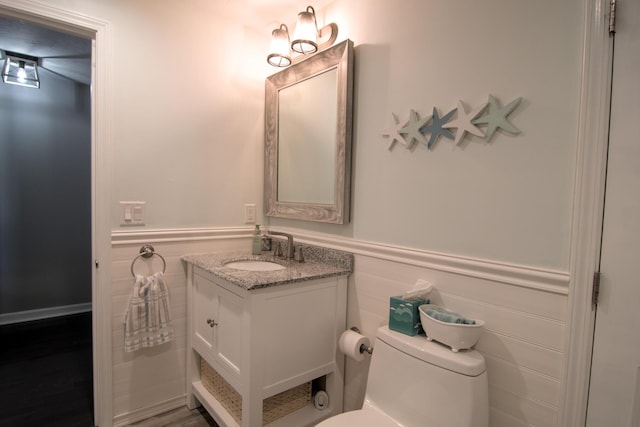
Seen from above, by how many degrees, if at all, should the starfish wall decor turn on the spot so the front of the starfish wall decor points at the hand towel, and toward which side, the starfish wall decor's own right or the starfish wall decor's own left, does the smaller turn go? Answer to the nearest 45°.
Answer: approximately 45° to the starfish wall decor's own right

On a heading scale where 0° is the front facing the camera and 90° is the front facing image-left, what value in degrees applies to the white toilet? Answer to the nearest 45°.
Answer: approximately 45°

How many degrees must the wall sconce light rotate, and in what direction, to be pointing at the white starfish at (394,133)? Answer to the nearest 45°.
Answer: approximately 90° to its left

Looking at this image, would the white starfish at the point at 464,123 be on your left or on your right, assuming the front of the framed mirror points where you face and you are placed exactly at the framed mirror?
on your left

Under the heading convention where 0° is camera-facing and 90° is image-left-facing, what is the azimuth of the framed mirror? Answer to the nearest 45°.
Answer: approximately 45°
